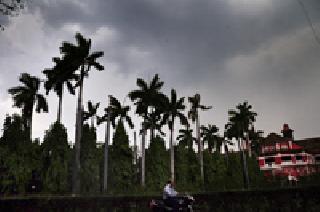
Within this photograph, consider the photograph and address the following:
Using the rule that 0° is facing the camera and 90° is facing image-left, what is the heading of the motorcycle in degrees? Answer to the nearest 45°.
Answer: approximately 270°

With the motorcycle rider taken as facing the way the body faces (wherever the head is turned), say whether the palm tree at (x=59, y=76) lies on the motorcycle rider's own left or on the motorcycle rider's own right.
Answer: on the motorcycle rider's own left

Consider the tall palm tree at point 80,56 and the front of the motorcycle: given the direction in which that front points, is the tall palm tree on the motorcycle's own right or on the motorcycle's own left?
on the motorcycle's own left

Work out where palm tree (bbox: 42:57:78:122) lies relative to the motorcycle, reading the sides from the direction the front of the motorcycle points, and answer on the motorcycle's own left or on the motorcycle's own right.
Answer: on the motorcycle's own left

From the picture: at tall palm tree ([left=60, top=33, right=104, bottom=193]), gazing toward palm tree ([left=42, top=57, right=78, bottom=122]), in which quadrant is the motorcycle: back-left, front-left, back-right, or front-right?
back-left

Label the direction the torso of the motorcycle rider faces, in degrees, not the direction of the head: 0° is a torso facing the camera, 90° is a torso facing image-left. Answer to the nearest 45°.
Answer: approximately 270°
